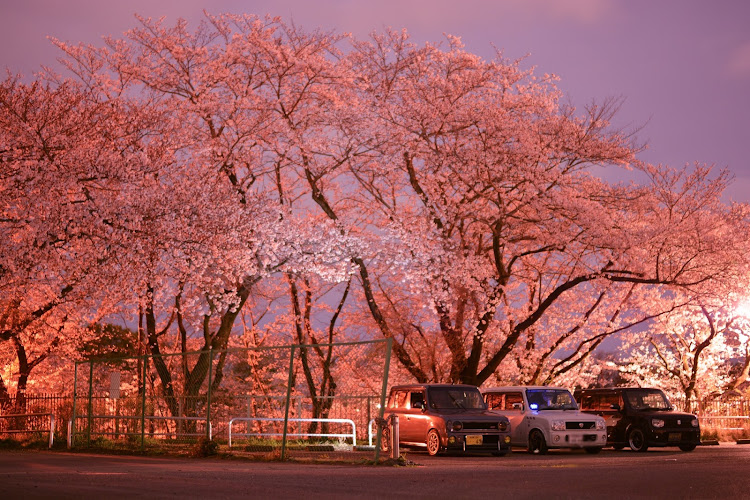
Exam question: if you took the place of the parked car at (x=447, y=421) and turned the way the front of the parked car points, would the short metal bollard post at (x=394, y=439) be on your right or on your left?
on your right

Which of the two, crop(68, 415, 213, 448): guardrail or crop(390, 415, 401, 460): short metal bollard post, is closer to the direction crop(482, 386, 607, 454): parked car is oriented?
the short metal bollard post

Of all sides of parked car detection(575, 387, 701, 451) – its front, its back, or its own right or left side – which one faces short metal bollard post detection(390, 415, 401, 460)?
right

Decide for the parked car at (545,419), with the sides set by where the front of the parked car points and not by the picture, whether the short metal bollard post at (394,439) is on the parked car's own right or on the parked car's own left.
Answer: on the parked car's own right

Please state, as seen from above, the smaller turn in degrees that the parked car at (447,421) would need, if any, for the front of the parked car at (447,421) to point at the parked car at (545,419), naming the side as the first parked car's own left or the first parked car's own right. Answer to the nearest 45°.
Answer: approximately 90° to the first parked car's own left

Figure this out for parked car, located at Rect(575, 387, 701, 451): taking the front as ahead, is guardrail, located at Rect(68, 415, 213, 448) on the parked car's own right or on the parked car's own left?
on the parked car's own right

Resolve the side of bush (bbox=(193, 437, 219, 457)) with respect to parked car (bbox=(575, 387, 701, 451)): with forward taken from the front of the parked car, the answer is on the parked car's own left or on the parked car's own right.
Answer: on the parked car's own right

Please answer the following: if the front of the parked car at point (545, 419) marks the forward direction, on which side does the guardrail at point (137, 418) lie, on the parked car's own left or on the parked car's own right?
on the parked car's own right

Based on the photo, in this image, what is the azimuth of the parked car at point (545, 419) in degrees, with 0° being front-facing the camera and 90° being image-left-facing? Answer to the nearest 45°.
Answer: approximately 315°

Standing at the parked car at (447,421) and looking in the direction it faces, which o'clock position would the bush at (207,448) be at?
The bush is roughly at 4 o'clock from the parked car.

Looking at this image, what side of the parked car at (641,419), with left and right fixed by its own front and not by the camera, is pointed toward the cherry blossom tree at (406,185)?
back
